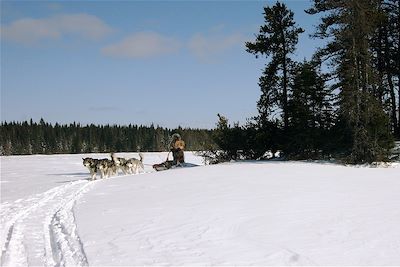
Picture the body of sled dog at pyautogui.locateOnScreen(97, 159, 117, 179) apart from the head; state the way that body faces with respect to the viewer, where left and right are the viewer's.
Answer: facing the viewer and to the left of the viewer

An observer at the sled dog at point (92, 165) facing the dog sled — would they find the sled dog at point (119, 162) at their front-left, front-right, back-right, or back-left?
front-left

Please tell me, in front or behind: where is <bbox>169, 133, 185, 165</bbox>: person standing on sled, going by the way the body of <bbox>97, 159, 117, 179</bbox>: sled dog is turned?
behind

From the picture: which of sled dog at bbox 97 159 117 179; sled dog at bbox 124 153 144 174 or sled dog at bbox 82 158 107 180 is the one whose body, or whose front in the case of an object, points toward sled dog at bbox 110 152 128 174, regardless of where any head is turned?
sled dog at bbox 124 153 144 174

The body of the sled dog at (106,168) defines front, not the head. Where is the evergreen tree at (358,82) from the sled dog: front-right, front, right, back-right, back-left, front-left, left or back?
back-left

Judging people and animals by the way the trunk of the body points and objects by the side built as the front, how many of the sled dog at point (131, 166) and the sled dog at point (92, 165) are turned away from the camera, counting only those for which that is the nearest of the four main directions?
0

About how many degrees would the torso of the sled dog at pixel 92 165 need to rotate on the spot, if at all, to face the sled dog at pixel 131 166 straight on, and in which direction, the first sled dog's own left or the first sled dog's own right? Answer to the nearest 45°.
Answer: approximately 180°

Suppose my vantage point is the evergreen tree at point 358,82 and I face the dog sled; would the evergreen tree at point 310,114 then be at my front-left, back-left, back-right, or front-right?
front-right

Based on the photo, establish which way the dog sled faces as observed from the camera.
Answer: facing to the left of the viewer

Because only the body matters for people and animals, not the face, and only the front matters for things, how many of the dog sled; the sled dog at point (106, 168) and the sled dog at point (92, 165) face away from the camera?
0

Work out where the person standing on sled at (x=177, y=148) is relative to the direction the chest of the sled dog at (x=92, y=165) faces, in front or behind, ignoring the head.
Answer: behind

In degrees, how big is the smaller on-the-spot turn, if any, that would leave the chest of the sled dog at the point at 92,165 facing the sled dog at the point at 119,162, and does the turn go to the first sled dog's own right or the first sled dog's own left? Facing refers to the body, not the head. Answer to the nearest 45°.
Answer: approximately 180°

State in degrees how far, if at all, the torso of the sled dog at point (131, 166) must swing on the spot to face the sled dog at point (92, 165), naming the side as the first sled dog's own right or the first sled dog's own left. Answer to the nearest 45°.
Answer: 0° — it already faces it

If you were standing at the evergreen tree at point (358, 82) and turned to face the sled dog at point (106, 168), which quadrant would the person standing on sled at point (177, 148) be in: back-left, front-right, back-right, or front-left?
front-right
